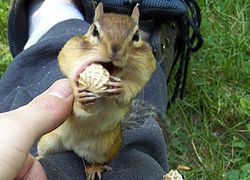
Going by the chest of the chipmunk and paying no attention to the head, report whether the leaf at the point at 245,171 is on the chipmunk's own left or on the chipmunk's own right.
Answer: on the chipmunk's own left

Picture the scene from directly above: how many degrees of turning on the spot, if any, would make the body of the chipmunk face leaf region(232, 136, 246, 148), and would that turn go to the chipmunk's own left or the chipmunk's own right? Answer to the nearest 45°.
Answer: approximately 135° to the chipmunk's own left

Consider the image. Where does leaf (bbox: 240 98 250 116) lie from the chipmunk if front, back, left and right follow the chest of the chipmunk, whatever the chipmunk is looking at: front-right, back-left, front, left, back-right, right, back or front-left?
back-left

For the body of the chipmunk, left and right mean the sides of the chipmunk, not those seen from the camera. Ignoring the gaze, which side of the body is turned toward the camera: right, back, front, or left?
front
